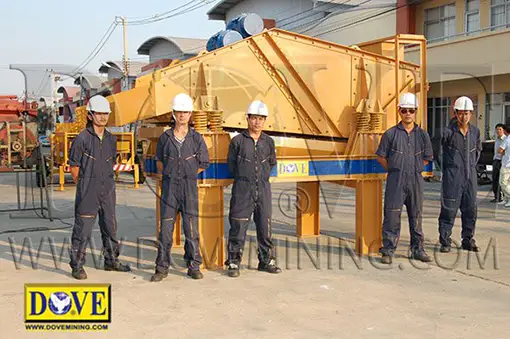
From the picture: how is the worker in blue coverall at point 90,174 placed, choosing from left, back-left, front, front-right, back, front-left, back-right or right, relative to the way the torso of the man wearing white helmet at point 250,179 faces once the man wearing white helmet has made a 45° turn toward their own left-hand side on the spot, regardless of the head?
back-right

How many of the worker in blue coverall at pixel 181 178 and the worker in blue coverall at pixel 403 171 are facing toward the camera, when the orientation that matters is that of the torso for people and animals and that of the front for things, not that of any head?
2

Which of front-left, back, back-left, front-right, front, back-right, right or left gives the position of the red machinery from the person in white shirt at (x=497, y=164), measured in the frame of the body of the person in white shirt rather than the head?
front-right

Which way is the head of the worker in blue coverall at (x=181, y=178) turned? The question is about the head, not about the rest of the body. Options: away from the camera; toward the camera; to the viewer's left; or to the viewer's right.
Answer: toward the camera

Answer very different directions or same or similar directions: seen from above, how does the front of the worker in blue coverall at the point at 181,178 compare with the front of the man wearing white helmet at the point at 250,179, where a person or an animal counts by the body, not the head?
same or similar directions

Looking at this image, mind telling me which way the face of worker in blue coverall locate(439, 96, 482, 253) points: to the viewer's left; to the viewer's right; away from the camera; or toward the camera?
toward the camera

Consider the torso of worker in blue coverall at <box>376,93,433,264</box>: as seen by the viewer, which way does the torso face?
toward the camera

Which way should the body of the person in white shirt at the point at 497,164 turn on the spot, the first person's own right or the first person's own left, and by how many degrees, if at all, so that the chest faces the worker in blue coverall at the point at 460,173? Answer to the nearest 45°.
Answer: approximately 45° to the first person's own right

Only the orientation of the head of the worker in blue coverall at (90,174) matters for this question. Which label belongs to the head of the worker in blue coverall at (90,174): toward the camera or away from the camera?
toward the camera

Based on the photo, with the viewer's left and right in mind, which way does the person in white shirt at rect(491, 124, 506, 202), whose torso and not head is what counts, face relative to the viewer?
facing the viewer and to the right of the viewer

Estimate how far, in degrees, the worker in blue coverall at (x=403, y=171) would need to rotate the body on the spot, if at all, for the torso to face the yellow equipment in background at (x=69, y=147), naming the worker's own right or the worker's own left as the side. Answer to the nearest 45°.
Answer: approximately 135° to the worker's own right

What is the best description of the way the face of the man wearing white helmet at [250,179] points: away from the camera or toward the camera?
toward the camera

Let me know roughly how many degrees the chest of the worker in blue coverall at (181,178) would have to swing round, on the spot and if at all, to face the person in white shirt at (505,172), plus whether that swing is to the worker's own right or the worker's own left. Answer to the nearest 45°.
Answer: approximately 135° to the worker's own left

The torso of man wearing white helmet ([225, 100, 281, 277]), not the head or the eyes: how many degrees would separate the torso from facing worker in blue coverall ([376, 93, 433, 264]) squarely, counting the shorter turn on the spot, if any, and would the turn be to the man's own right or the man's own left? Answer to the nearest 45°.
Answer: approximately 90° to the man's own left

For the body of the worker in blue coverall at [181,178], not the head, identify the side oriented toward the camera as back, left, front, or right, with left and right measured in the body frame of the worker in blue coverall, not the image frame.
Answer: front
